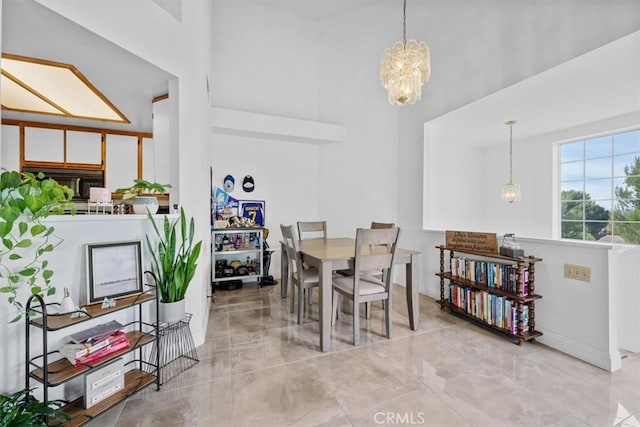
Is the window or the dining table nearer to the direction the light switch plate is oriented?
the dining table

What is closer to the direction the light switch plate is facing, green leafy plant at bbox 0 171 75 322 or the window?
the green leafy plant

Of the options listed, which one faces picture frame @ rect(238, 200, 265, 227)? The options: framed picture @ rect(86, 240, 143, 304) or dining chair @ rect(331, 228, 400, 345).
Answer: the dining chair

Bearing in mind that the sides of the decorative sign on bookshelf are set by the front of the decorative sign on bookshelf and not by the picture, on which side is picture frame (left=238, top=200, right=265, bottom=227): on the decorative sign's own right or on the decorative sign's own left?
on the decorative sign's own right

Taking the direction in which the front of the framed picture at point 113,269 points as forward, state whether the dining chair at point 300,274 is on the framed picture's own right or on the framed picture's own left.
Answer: on the framed picture's own left

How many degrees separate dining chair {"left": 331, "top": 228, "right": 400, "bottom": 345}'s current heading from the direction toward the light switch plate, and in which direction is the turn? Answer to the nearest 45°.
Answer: approximately 135° to its right

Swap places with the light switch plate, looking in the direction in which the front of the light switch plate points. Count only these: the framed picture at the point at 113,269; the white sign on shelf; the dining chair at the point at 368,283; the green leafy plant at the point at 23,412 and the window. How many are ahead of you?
4

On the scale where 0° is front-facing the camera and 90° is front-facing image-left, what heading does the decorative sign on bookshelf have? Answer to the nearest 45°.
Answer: approximately 45°

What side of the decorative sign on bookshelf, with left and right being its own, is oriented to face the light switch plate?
left

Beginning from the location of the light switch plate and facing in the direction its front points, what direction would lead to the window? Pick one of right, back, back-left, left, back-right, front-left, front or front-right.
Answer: back-right

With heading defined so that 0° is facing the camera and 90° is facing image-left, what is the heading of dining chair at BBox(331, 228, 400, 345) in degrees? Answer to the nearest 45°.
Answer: approximately 135°

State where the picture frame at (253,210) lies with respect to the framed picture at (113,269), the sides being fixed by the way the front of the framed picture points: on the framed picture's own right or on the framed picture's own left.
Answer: on the framed picture's own left

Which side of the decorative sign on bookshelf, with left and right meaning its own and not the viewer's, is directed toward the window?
back

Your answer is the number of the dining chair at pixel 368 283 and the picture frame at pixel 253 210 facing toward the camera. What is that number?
1

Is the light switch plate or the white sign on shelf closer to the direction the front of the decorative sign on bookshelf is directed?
the white sign on shelf
